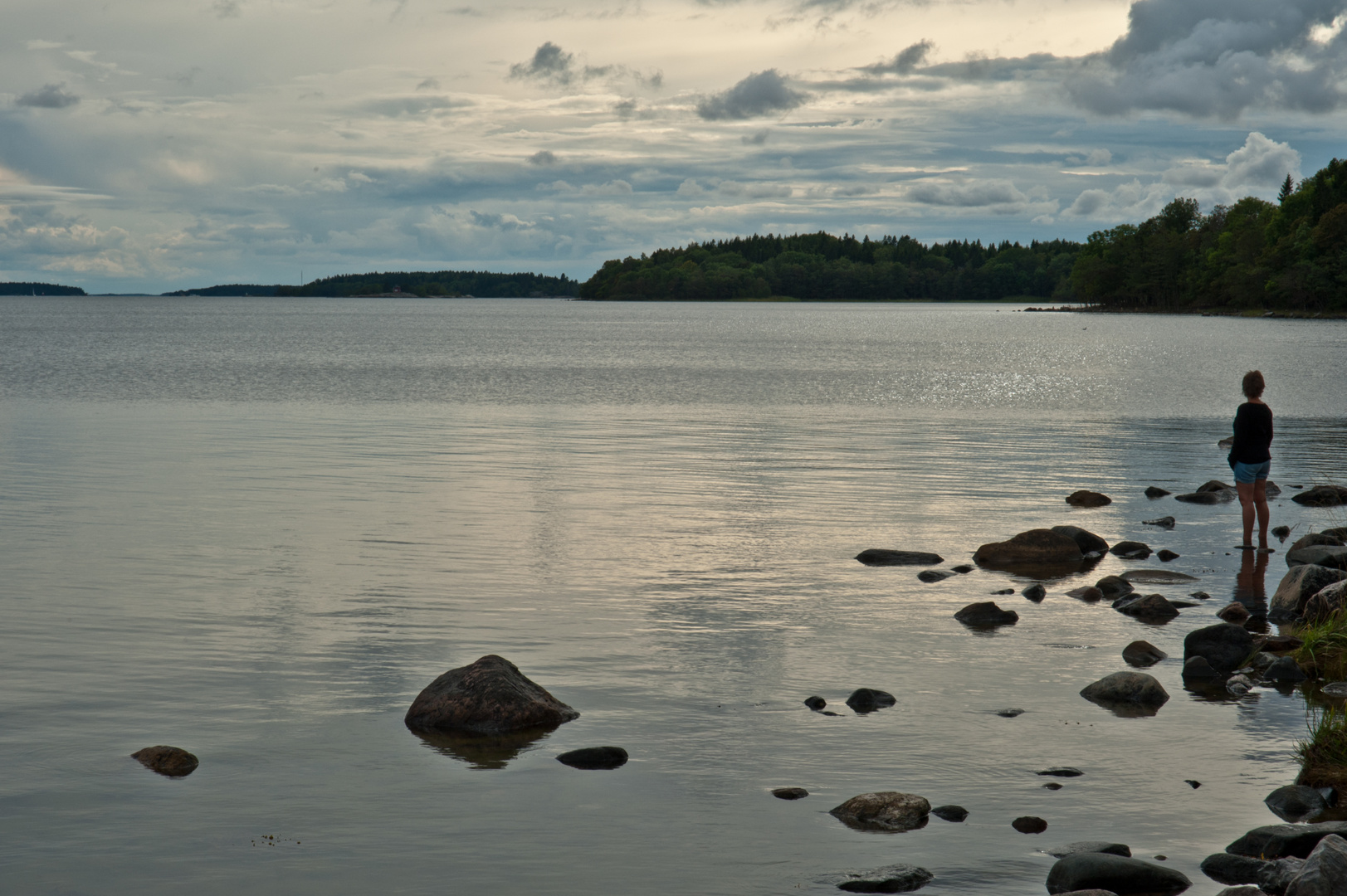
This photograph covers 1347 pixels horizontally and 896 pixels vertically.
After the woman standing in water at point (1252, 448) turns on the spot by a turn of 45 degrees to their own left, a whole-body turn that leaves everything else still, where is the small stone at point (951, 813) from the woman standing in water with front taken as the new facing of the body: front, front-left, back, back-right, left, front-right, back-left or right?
back-left

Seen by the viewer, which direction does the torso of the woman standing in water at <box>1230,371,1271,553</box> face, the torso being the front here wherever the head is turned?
away from the camera

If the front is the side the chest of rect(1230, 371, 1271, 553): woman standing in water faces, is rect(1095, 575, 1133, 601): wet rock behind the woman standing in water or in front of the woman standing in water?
behind

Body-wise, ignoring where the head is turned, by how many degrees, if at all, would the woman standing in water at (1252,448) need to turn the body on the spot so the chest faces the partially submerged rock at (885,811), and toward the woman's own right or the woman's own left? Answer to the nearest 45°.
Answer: approximately 180°

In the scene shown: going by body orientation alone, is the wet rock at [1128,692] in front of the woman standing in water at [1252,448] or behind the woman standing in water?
behind

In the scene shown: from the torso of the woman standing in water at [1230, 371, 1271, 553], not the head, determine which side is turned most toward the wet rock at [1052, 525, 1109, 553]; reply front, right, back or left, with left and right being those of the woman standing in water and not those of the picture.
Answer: left

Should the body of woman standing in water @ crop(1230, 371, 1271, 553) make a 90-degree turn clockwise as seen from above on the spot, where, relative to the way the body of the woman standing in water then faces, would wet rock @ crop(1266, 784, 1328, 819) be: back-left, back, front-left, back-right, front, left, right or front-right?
right

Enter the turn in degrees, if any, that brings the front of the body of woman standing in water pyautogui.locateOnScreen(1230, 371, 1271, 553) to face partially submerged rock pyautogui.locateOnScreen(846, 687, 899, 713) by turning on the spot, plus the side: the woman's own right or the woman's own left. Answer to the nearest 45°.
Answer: approximately 180°

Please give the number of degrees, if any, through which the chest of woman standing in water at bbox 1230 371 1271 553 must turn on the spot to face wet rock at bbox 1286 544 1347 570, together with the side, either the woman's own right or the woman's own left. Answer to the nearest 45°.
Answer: approximately 135° to the woman's own right

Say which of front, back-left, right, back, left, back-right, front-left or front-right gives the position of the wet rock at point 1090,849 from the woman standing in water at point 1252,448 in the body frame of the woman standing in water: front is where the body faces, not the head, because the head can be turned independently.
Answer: back

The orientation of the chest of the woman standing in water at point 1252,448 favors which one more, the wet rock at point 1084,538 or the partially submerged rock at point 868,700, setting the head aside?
the wet rock

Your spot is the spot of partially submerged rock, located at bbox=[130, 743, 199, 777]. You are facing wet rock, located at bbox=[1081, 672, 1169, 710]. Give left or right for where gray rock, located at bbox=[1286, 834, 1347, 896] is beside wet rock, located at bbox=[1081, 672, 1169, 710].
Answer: right
